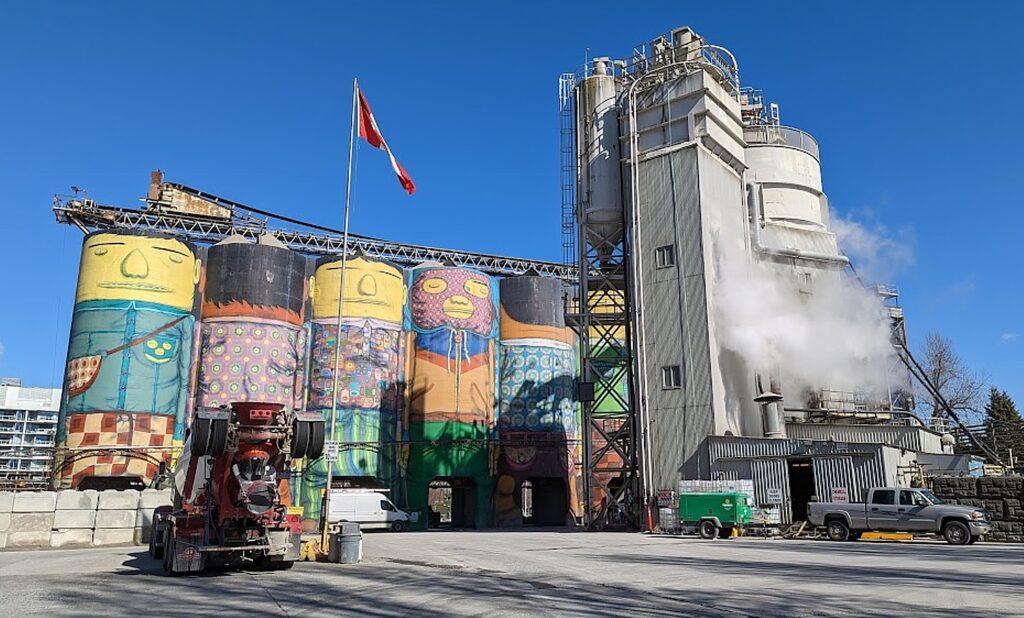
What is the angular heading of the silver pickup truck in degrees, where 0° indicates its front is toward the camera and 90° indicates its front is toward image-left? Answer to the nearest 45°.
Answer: approximately 270°

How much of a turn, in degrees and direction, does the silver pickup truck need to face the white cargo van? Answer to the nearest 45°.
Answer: approximately 180°

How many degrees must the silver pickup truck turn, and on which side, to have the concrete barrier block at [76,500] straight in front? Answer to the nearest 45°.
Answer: approximately 180°

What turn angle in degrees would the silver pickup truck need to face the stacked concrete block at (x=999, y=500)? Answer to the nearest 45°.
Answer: approximately 45° to its left

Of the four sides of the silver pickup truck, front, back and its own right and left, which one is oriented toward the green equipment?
back

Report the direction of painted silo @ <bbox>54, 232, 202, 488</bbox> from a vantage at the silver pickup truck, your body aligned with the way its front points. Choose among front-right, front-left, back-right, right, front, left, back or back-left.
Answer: back

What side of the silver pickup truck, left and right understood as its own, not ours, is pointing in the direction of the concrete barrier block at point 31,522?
back

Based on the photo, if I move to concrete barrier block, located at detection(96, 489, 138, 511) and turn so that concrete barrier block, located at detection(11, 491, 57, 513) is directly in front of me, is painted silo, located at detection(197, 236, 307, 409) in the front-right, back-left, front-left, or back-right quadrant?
back-right

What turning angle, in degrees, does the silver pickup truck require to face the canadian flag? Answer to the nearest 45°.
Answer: approximately 135° to its right

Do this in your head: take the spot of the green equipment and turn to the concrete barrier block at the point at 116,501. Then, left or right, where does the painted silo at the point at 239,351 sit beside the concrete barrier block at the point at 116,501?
right

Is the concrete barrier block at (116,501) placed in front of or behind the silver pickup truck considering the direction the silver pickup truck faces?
behind

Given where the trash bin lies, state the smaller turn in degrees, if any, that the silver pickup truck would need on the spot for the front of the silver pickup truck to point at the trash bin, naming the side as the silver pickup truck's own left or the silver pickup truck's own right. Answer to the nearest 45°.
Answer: approximately 135° to the silver pickup truck's own right

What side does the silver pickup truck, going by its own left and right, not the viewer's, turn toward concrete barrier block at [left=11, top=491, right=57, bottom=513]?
back
